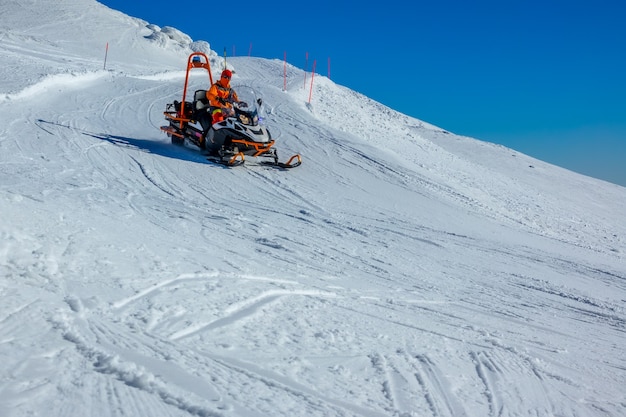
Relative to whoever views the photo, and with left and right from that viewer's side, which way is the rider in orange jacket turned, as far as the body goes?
facing the viewer and to the right of the viewer

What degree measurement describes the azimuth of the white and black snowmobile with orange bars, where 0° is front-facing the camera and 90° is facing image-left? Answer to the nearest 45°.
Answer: approximately 315°
